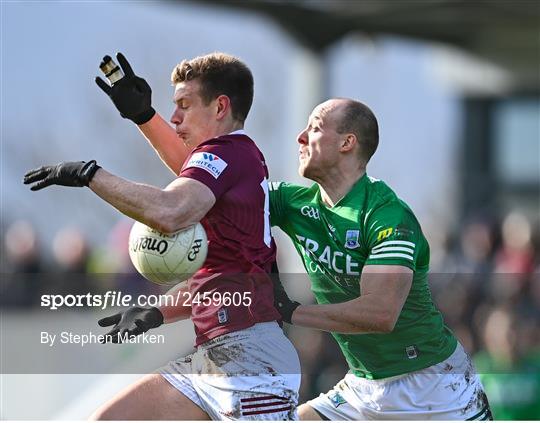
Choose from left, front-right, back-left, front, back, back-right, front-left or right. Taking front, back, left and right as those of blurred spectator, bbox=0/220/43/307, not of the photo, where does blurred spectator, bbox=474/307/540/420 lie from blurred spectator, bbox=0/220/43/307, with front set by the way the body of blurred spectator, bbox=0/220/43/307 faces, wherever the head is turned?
front-left

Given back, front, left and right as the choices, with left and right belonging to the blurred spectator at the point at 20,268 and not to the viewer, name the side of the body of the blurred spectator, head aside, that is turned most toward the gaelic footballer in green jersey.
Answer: front

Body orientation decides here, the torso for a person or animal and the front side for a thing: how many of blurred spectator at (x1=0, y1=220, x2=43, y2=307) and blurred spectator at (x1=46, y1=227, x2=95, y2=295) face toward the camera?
2

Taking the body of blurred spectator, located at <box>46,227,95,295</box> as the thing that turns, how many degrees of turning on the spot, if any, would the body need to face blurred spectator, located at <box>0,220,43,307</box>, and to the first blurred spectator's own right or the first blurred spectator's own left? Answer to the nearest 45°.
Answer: approximately 135° to the first blurred spectator's own right

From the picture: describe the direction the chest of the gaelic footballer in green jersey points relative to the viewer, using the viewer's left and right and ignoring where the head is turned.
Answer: facing the viewer and to the left of the viewer

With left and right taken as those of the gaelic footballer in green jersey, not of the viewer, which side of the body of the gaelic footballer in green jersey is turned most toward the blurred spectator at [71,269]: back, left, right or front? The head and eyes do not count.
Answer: right

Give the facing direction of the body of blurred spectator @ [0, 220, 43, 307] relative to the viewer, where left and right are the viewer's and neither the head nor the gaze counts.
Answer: facing the viewer

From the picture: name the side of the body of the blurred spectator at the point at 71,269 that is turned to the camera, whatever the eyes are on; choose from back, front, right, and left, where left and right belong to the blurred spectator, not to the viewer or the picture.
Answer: front

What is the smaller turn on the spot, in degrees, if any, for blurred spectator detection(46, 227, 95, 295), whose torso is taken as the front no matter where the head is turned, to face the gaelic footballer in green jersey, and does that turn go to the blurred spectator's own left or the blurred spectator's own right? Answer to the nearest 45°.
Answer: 0° — they already face them

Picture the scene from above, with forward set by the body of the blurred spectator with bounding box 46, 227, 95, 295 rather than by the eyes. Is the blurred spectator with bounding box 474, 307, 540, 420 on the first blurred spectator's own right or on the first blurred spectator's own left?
on the first blurred spectator's own left
